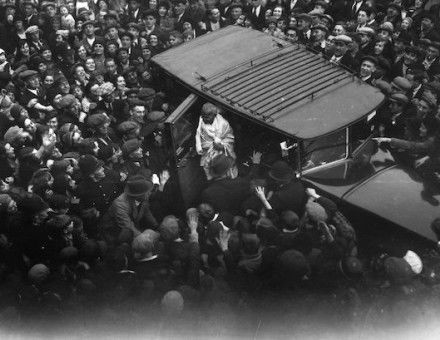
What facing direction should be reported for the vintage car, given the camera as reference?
facing the viewer and to the right of the viewer
